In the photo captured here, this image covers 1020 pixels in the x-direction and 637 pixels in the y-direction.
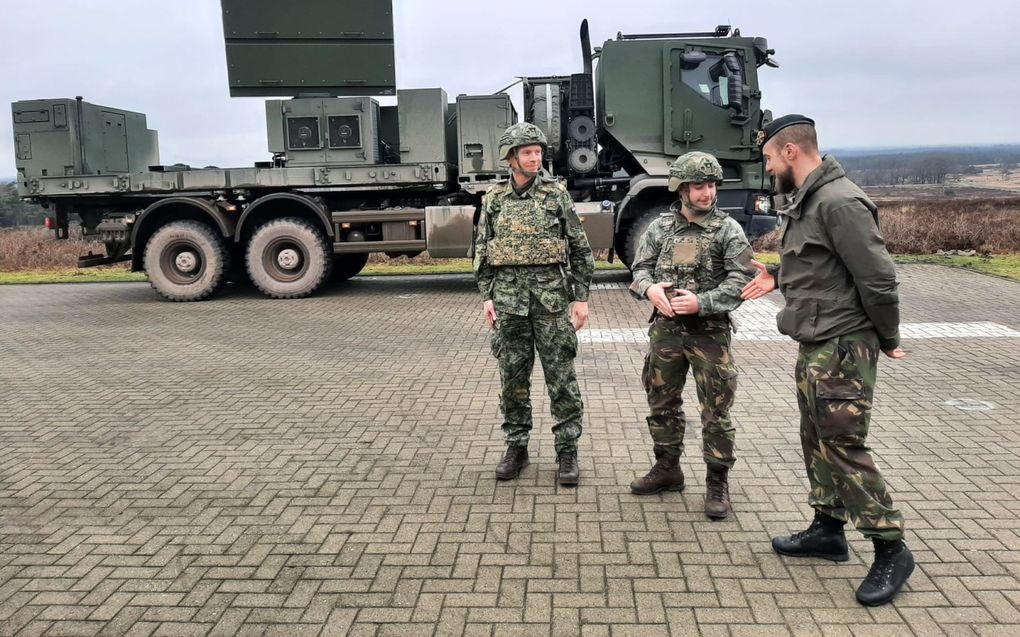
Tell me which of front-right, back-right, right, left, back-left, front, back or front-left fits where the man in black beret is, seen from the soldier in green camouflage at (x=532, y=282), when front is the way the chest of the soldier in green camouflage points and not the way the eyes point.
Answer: front-left

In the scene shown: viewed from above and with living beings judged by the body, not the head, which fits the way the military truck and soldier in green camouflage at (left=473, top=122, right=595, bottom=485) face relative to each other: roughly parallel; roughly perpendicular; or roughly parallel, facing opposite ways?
roughly perpendicular

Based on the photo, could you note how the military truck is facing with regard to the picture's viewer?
facing to the right of the viewer

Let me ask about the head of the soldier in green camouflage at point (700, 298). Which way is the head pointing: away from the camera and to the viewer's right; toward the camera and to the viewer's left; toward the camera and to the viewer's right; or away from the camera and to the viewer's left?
toward the camera and to the viewer's right

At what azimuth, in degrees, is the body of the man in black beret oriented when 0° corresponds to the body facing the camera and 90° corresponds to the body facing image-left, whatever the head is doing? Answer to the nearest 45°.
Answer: approximately 90°

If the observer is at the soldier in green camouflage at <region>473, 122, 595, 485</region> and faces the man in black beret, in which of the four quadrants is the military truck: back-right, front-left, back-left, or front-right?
back-left

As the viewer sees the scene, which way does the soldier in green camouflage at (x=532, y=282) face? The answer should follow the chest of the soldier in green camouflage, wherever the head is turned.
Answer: toward the camera

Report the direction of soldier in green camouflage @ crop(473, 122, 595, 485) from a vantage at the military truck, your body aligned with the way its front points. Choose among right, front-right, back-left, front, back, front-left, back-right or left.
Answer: right

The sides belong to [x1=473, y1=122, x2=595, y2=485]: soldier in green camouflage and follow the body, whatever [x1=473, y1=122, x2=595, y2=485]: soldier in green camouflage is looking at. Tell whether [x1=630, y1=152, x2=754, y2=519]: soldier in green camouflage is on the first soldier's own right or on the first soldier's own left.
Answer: on the first soldier's own left

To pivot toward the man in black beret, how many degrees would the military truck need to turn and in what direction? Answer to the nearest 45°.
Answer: approximately 90° to its right

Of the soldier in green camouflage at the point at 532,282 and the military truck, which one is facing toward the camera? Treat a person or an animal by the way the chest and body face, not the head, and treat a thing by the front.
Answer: the soldier in green camouflage

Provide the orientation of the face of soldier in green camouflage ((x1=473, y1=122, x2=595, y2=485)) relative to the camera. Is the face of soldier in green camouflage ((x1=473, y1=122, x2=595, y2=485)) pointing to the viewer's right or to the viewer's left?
to the viewer's right

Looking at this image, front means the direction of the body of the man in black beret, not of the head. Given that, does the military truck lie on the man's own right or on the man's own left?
on the man's own right

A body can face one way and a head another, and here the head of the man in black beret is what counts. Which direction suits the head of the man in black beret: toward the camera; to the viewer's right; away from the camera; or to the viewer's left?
to the viewer's left
